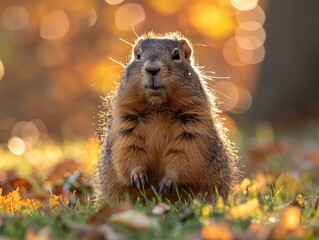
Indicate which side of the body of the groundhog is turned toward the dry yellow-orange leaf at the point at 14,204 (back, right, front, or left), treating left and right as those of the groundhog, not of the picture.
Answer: right

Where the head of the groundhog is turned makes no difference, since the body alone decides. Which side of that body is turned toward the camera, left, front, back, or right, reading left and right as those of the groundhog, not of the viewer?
front

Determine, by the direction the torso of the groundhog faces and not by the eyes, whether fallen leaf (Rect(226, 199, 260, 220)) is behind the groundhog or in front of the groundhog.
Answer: in front

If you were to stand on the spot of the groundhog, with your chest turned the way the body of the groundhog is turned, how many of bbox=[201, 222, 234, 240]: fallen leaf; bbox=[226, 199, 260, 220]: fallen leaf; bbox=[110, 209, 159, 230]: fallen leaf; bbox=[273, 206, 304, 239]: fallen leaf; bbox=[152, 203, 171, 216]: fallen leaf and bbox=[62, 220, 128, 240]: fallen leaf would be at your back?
0

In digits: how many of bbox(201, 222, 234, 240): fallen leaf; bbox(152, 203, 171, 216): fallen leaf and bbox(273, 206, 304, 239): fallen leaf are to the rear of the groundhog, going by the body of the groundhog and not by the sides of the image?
0

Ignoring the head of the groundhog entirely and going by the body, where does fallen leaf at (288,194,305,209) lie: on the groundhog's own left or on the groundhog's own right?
on the groundhog's own left

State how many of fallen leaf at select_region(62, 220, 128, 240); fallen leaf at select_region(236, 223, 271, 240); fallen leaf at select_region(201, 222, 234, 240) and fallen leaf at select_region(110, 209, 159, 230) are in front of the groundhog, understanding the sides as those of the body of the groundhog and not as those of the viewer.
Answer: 4

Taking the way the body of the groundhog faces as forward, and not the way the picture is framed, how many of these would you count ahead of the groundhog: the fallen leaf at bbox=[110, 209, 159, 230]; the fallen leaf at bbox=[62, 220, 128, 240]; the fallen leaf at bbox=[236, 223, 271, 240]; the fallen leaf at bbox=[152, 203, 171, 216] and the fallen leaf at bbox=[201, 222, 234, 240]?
5

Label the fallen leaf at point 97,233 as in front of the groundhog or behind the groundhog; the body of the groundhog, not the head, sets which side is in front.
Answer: in front

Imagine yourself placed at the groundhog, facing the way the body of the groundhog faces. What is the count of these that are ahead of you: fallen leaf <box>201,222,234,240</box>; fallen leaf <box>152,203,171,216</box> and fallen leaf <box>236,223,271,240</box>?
3

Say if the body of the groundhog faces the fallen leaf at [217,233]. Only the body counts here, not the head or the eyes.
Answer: yes

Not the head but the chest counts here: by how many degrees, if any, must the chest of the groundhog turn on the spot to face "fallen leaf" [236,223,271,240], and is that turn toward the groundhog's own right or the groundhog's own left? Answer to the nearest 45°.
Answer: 0° — it already faces it

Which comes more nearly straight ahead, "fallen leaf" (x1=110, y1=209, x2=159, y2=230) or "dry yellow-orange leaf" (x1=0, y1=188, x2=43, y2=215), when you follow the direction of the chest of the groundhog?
the fallen leaf

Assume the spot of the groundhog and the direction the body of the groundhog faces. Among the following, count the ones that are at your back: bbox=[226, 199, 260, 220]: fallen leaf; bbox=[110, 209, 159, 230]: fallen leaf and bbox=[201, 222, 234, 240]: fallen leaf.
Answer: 0
